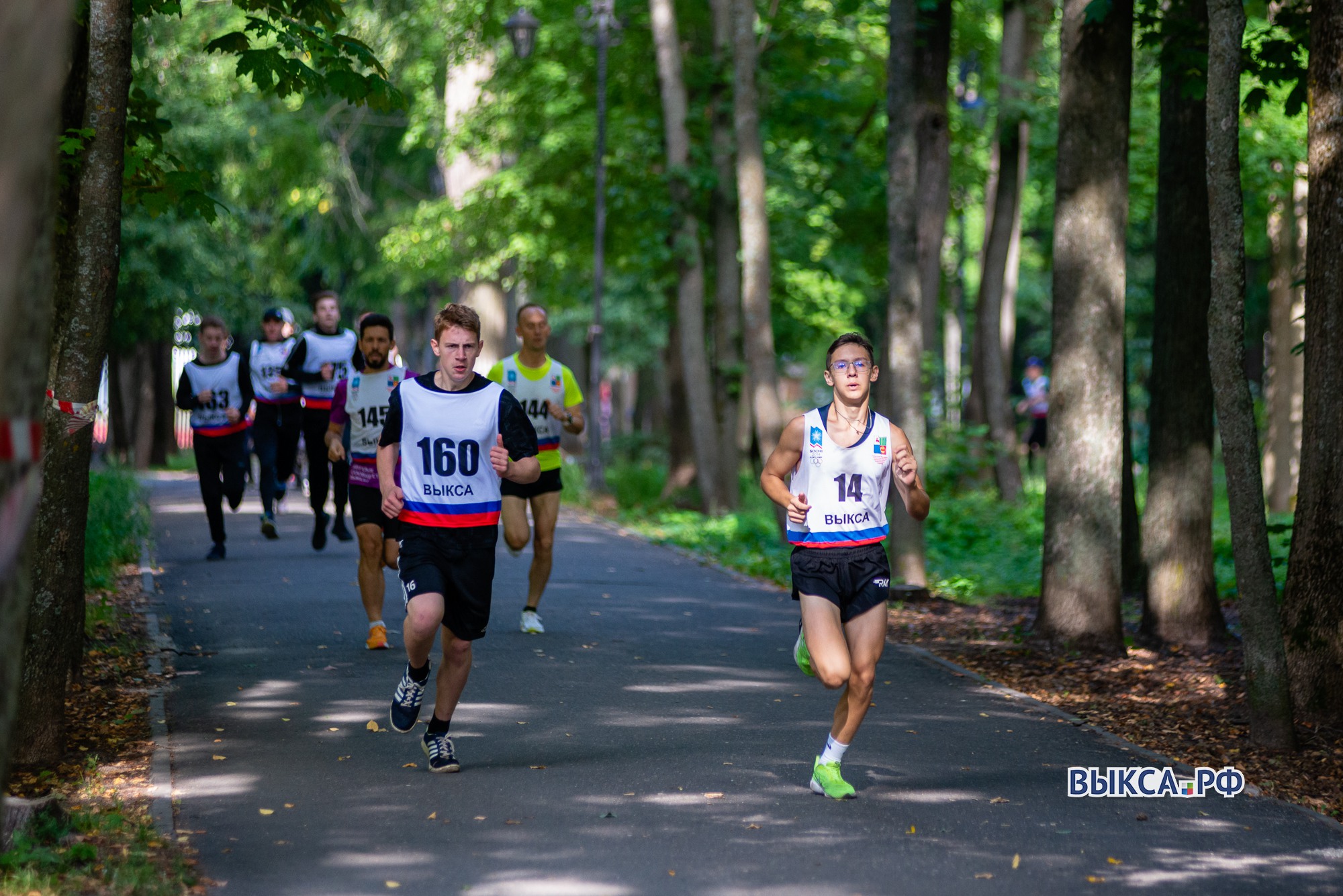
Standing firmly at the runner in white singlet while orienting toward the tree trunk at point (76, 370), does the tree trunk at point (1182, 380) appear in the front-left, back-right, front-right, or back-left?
back-right

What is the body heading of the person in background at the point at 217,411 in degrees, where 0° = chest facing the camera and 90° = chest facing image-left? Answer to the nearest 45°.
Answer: approximately 0°

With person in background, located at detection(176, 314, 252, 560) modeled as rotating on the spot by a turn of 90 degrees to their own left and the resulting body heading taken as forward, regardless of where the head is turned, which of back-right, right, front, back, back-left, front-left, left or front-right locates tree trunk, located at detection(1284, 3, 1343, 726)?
front-right

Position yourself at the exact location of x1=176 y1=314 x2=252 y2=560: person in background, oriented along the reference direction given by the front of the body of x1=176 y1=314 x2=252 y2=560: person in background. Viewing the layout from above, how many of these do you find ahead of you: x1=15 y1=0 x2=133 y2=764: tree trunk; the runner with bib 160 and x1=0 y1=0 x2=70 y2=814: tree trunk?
3

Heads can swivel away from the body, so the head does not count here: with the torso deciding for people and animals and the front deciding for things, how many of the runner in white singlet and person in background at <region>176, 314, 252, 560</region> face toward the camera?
2

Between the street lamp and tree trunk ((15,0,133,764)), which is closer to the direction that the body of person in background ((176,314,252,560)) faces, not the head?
the tree trunk

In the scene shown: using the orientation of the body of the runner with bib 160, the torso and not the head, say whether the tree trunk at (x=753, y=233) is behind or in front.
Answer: behind

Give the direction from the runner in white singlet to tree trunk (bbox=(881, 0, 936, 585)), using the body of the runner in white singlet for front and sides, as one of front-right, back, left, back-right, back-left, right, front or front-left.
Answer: back

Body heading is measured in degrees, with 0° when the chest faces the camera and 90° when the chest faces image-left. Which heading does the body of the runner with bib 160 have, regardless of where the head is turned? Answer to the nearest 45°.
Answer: approximately 0°

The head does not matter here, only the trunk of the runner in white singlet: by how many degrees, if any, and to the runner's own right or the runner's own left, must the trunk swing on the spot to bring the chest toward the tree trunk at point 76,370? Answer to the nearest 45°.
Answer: approximately 90° to the runner's own right

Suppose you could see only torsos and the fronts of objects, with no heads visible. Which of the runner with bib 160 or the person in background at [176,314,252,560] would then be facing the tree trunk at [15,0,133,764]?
the person in background

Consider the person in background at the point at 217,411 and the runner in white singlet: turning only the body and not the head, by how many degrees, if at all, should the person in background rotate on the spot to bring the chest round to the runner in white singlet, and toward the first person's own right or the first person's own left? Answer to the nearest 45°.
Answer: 0° — they already face them

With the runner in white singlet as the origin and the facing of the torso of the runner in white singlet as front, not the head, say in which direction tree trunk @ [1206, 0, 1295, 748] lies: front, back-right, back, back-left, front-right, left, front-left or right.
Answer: back-left

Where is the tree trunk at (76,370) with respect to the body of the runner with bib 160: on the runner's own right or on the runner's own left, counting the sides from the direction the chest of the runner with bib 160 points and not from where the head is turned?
on the runner's own right

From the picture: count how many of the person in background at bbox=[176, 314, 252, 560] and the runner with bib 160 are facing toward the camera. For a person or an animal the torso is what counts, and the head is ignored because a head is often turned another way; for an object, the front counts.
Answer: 2
